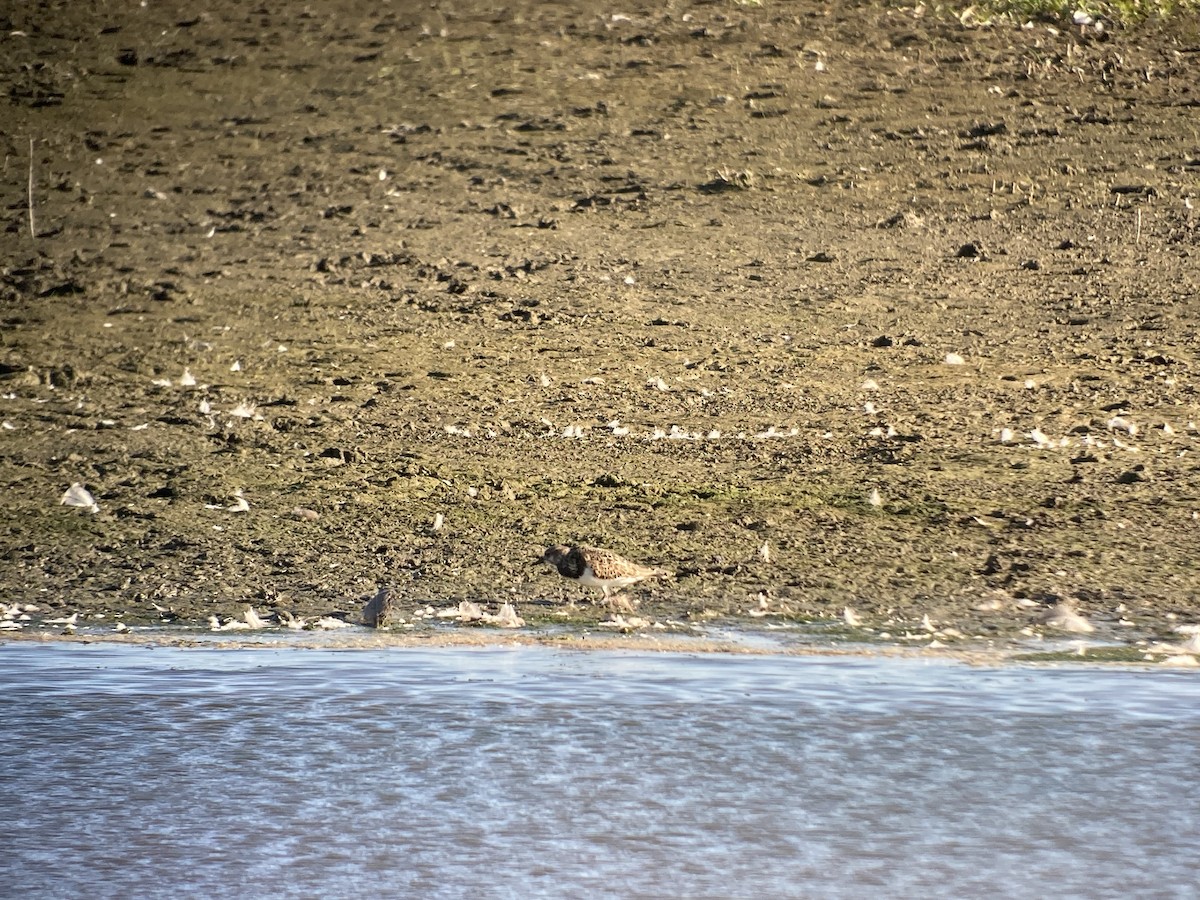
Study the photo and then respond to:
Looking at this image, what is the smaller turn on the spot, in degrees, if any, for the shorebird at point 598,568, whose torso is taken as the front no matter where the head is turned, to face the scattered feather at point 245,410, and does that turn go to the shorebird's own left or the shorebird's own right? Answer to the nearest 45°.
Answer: approximately 45° to the shorebird's own right

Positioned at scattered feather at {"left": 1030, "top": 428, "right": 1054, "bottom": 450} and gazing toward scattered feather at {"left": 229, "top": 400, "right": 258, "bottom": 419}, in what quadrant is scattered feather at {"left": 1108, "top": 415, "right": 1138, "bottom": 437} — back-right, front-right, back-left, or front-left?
back-right

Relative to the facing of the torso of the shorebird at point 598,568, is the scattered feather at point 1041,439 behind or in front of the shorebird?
behind

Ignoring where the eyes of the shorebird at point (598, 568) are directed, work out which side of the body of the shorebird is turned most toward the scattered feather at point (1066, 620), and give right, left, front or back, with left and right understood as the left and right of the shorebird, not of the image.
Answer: back

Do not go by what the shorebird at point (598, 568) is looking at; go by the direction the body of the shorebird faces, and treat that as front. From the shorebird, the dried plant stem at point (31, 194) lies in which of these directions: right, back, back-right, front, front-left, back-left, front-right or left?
front-right

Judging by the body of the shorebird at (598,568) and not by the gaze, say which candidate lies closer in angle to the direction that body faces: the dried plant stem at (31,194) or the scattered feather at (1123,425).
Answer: the dried plant stem

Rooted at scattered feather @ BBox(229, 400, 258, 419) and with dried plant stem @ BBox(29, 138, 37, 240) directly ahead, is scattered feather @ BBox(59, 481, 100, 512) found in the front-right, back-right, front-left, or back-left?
back-left

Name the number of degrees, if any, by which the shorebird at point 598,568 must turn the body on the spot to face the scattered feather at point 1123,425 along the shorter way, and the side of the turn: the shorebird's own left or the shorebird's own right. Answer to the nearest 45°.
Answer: approximately 135° to the shorebird's own right

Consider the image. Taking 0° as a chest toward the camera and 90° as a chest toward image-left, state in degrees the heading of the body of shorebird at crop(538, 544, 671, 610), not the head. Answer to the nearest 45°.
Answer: approximately 90°
